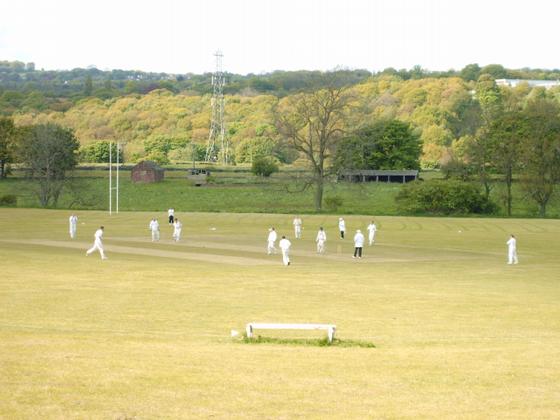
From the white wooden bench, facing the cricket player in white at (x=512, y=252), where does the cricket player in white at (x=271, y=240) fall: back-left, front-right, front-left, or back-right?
front-left

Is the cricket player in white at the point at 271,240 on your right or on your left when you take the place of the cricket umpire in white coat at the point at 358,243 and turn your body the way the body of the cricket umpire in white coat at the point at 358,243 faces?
on your left
